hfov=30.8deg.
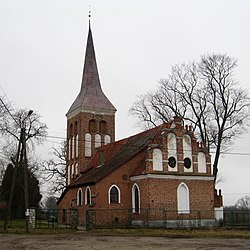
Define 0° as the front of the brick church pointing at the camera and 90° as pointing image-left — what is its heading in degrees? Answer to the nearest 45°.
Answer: approximately 135°
